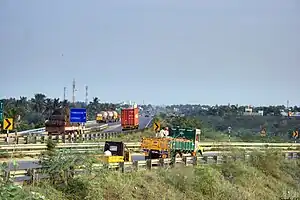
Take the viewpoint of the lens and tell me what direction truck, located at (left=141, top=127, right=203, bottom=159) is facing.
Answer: facing away from the viewer and to the right of the viewer

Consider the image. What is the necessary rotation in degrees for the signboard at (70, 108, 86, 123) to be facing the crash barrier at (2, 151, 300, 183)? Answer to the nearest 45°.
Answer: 0° — it already faces it

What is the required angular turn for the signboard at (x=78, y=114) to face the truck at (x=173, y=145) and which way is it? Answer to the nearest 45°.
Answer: approximately 45° to its left

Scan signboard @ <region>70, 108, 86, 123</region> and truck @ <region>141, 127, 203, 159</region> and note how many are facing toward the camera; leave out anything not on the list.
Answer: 1

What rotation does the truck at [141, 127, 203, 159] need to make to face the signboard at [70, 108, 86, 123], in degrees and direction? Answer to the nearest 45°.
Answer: approximately 90° to its left

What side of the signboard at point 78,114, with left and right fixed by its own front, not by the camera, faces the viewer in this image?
front
